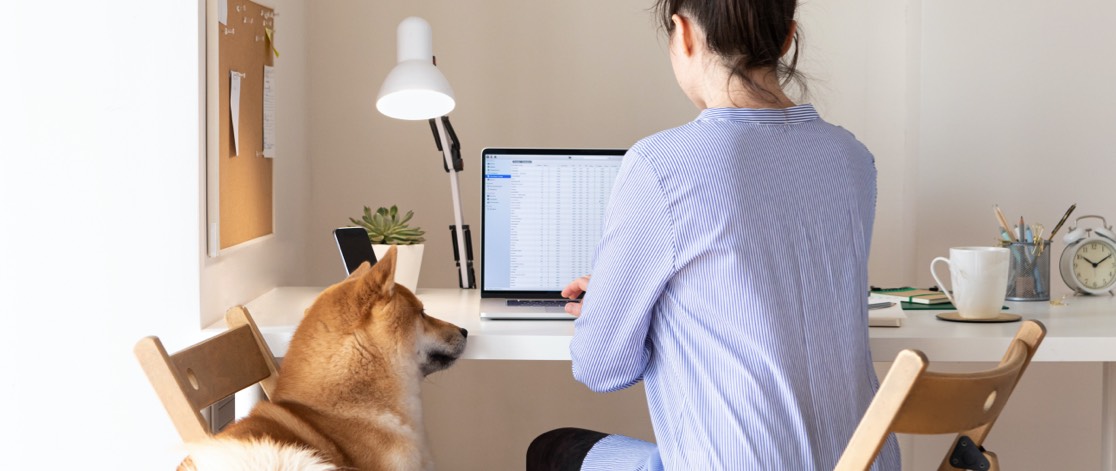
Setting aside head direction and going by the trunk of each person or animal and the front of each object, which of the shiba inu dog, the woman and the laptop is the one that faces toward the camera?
the laptop

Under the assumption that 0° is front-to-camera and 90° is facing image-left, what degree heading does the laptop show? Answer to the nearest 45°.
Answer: approximately 0°

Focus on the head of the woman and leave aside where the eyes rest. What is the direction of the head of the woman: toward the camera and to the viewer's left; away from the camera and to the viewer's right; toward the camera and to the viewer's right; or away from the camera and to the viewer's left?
away from the camera and to the viewer's left

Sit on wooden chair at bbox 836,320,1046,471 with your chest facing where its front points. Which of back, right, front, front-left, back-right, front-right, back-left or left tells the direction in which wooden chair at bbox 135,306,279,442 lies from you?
front-left

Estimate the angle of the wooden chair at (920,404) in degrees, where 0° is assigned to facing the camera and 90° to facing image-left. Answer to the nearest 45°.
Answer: approximately 135°

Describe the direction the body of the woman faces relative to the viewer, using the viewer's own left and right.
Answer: facing away from the viewer and to the left of the viewer

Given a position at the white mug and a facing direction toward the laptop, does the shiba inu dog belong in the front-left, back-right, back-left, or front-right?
front-left

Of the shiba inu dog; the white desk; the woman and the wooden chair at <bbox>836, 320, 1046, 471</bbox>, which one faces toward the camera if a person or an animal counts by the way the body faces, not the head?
the white desk

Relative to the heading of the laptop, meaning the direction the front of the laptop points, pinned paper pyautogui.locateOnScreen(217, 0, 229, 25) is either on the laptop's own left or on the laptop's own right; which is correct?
on the laptop's own right

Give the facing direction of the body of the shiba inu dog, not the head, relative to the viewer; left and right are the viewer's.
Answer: facing away from the viewer and to the right of the viewer

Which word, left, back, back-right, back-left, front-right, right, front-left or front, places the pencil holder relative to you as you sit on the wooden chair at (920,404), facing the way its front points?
front-right

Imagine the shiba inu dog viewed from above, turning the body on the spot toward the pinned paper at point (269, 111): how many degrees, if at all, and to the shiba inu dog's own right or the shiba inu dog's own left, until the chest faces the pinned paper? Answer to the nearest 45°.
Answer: approximately 45° to the shiba inu dog's own left

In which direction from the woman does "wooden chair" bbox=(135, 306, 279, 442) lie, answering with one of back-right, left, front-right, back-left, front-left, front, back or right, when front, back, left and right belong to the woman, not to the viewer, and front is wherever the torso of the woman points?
front-left

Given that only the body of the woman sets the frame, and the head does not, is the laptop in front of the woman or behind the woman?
in front
